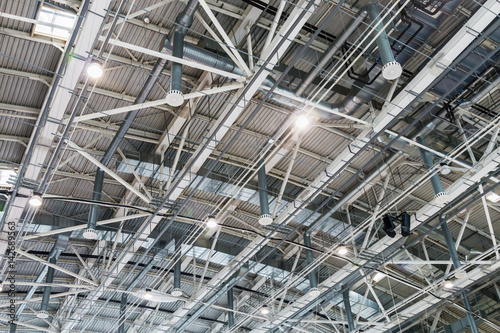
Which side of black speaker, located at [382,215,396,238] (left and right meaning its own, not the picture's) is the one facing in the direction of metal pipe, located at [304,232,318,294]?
right

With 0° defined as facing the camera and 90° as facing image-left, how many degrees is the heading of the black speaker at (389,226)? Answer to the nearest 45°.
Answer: approximately 45°

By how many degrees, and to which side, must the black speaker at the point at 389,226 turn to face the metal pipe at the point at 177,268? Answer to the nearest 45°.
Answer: approximately 45° to its right
